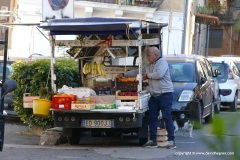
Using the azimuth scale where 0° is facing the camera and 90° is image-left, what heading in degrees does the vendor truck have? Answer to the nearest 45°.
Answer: approximately 180°

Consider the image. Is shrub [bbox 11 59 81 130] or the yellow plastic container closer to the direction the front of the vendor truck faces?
the shrub

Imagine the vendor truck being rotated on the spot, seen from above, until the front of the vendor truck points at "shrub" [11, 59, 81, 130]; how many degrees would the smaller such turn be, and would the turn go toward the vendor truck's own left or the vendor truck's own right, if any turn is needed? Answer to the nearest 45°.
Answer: approximately 45° to the vendor truck's own left

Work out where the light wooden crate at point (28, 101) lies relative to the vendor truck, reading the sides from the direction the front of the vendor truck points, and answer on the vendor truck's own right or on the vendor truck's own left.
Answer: on the vendor truck's own left

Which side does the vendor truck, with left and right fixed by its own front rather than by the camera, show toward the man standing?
right
